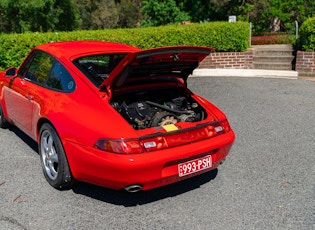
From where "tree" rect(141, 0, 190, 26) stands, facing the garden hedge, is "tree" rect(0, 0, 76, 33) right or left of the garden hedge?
right

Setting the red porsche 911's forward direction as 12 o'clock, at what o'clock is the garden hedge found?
The garden hedge is roughly at 2 o'clock from the red porsche 911.

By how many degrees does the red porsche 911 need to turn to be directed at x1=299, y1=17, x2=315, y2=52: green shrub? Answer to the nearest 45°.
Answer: approximately 90° to its right

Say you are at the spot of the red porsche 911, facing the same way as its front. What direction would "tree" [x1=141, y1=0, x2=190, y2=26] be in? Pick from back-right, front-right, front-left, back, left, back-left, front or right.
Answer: front-right

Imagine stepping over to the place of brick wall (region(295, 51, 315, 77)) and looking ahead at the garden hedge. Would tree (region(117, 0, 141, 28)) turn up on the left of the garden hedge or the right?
right

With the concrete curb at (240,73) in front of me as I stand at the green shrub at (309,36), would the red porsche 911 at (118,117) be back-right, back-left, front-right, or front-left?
front-left

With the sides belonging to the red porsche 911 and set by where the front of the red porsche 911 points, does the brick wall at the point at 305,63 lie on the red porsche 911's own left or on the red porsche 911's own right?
on the red porsche 911's own right

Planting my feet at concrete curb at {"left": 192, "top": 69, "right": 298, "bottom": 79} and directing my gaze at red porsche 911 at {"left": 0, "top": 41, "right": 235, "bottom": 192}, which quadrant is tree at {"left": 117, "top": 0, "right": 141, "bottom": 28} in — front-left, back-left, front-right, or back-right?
back-right

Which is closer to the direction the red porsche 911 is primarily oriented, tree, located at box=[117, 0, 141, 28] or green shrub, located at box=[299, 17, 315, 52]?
the tree

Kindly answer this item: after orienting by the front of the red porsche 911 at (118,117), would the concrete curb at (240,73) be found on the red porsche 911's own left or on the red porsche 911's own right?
on the red porsche 911's own right

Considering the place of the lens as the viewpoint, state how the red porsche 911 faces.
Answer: facing away from the viewer and to the left of the viewer
